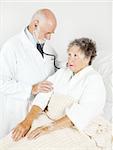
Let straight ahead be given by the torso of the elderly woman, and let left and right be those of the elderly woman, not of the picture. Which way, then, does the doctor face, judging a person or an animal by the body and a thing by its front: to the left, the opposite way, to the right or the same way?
to the left

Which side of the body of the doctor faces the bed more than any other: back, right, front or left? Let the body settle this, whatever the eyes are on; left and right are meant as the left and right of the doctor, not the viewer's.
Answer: front

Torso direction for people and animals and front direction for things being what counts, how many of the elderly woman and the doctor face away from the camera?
0

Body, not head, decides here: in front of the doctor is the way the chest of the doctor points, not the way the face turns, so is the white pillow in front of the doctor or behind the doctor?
in front

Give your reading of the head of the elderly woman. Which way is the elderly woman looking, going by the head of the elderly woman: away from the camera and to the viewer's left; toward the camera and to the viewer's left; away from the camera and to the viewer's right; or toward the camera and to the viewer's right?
toward the camera and to the viewer's left

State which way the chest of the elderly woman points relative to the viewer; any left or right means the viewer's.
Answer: facing the viewer and to the left of the viewer
